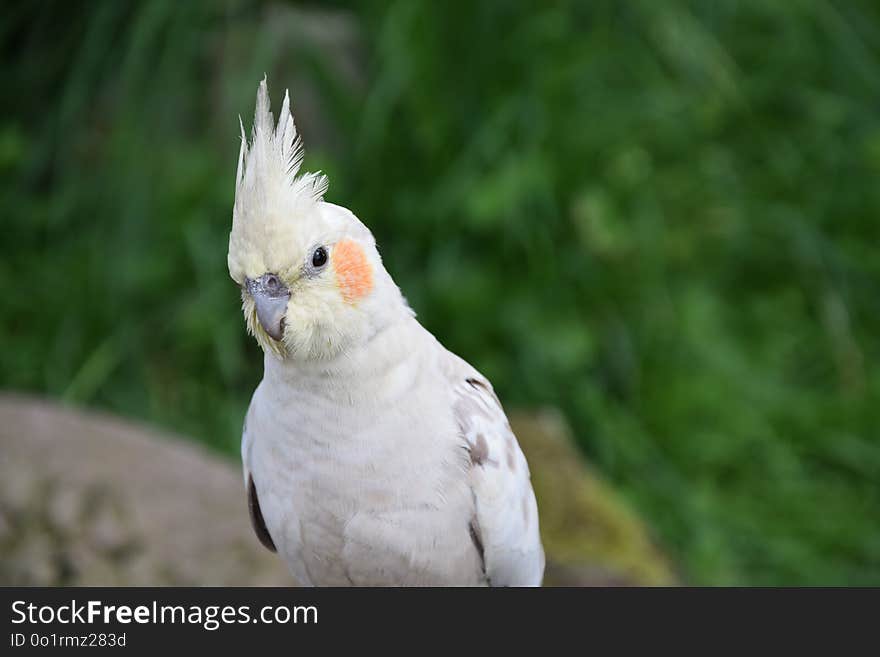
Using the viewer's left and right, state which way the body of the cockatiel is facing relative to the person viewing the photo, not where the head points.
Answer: facing the viewer and to the left of the viewer
